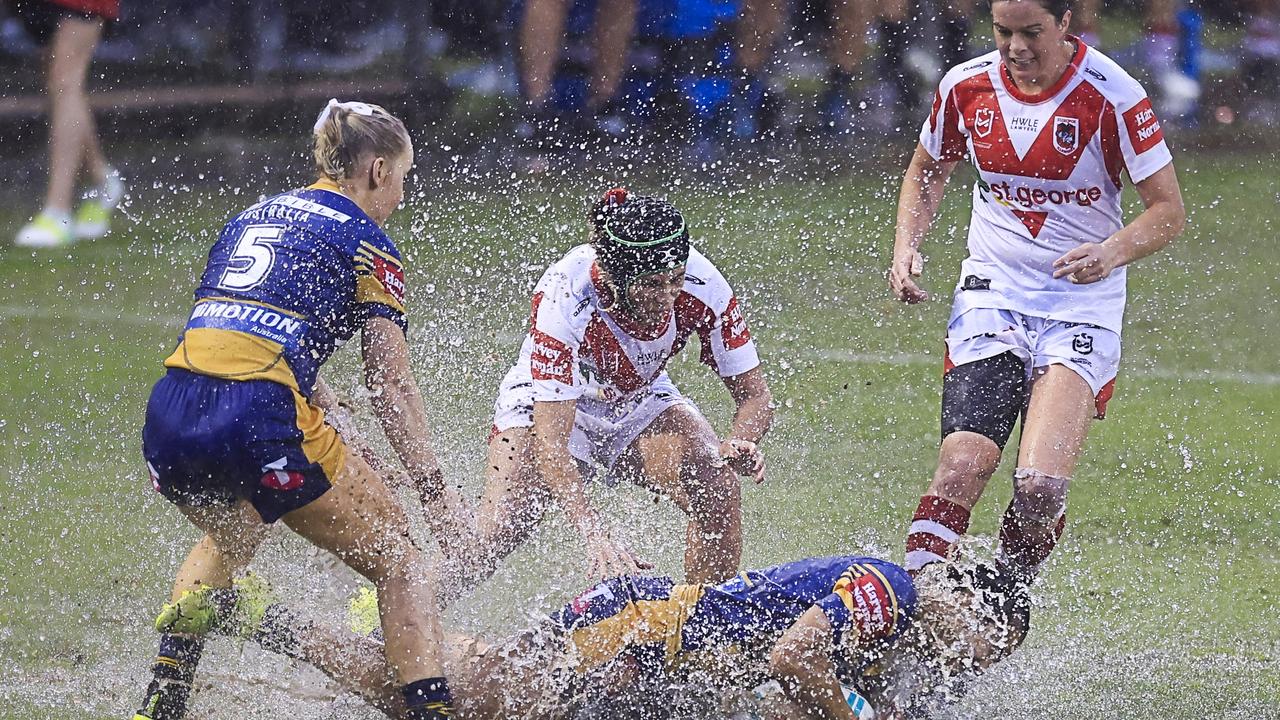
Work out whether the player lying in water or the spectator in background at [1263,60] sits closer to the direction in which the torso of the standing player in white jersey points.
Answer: the player lying in water

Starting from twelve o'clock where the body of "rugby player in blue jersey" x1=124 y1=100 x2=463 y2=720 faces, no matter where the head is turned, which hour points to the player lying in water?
The player lying in water is roughly at 2 o'clock from the rugby player in blue jersey.

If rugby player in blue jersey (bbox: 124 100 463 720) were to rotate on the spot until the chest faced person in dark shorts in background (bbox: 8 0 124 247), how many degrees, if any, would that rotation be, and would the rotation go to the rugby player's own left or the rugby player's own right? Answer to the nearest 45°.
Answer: approximately 45° to the rugby player's own left

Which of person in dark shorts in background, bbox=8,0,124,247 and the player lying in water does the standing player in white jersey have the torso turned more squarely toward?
the player lying in water

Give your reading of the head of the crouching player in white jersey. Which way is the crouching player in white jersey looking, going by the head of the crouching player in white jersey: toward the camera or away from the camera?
toward the camera

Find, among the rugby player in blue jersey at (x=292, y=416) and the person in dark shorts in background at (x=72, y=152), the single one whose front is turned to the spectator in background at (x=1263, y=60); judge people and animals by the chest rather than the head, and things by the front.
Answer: the rugby player in blue jersey

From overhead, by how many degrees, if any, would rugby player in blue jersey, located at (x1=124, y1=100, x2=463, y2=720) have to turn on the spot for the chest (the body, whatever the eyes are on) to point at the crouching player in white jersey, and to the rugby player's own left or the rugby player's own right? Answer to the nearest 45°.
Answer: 0° — they already face them

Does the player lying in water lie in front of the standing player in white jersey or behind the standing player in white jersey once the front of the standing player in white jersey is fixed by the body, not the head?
in front

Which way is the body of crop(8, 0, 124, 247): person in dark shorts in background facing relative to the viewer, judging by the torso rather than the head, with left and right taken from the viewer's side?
facing to the left of the viewer

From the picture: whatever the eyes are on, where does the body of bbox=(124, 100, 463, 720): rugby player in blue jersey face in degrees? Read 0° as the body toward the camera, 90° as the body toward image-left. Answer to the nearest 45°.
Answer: approximately 225°

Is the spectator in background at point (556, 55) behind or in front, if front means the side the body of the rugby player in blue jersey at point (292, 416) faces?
in front

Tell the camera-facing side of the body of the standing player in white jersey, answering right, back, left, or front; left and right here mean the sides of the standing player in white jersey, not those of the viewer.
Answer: front

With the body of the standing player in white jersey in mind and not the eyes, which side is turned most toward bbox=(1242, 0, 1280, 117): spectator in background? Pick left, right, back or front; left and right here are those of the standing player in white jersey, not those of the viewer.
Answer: back

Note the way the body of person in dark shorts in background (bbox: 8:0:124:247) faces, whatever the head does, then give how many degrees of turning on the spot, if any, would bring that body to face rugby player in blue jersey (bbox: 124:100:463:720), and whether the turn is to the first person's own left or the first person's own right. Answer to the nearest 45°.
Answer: approximately 90° to the first person's own left

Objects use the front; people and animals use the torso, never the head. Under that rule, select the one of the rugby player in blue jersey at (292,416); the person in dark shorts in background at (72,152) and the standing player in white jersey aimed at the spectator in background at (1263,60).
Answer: the rugby player in blue jersey

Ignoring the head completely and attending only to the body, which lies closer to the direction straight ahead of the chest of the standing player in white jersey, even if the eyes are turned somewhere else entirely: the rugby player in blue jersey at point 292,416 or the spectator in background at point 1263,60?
the rugby player in blue jersey
